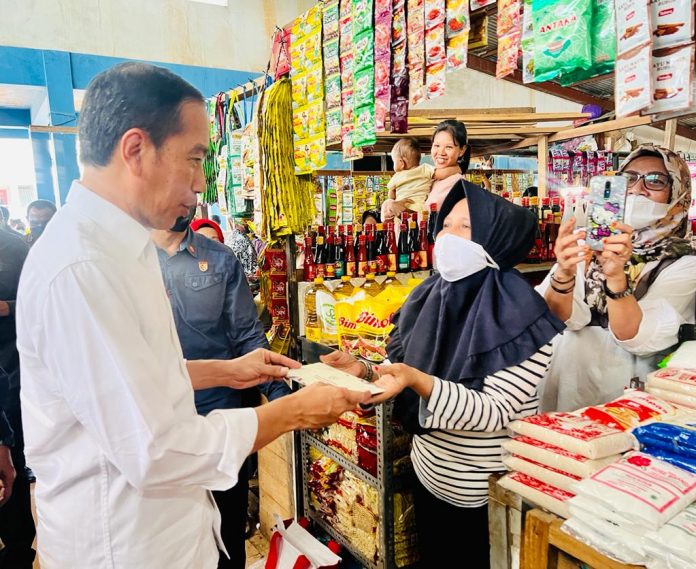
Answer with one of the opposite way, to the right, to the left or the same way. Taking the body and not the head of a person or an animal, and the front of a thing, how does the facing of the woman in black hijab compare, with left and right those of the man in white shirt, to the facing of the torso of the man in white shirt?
the opposite way

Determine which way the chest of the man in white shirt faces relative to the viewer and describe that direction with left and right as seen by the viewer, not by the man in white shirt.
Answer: facing to the right of the viewer

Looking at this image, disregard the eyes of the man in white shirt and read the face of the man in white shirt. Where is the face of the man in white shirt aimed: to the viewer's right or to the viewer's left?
to the viewer's right

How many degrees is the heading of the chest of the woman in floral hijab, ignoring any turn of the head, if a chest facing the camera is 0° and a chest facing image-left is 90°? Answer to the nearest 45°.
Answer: approximately 45°

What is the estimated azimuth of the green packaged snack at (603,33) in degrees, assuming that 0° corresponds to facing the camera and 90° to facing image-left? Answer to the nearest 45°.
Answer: approximately 0°

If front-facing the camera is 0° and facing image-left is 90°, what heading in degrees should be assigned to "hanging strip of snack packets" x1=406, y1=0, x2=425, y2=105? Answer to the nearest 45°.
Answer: approximately 0°
